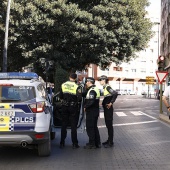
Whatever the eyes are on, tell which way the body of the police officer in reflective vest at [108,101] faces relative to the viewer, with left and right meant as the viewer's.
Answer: facing to the left of the viewer

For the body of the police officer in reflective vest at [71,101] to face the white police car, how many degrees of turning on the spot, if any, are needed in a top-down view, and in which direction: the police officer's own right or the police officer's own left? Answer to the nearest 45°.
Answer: approximately 135° to the police officer's own left

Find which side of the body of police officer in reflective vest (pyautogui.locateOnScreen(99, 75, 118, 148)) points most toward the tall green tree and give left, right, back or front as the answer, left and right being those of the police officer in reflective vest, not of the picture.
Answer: right

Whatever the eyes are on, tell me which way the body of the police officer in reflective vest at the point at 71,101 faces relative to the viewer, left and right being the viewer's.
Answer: facing away from the viewer

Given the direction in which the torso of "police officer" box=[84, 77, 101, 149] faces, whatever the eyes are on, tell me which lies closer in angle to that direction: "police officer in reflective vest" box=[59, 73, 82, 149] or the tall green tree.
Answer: the police officer in reflective vest

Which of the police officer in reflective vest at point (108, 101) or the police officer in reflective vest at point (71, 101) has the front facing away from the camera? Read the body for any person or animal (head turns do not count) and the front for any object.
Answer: the police officer in reflective vest at point (71, 101)
